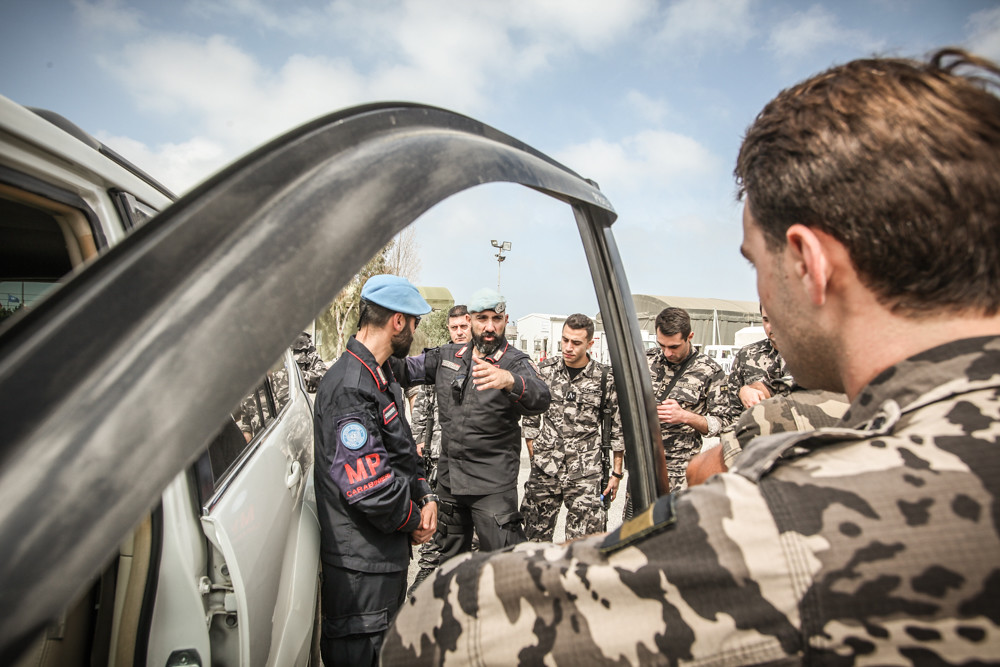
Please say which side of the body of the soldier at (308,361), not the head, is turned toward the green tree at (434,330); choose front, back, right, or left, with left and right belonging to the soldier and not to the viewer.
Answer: left

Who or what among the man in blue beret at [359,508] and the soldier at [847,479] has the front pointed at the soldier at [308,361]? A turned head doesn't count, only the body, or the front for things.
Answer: the soldier at [847,479]

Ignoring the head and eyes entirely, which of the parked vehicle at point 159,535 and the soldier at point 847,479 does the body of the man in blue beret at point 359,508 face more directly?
the soldier

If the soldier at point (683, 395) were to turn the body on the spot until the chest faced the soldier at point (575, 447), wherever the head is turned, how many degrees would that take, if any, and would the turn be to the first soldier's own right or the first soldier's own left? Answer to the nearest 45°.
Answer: approximately 45° to the first soldier's own right

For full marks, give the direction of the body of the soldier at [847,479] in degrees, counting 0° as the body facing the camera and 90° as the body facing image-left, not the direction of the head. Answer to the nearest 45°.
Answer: approximately 135°

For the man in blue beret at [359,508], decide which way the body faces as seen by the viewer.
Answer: to the viewer's right

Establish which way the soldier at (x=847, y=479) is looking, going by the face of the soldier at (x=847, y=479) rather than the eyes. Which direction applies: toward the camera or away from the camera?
away from the camera

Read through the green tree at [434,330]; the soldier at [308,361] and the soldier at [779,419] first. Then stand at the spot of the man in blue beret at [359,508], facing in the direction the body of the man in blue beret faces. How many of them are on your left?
2
